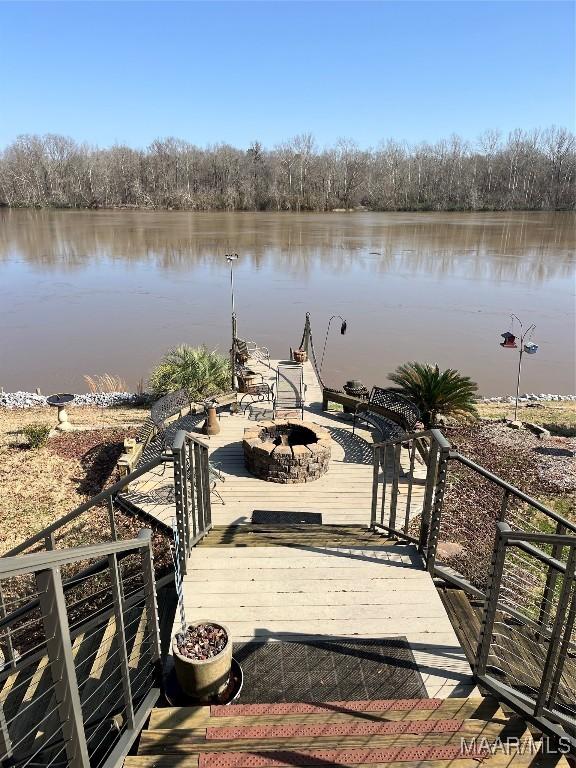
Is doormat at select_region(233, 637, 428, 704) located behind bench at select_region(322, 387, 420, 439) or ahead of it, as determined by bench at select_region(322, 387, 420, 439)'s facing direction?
ahead

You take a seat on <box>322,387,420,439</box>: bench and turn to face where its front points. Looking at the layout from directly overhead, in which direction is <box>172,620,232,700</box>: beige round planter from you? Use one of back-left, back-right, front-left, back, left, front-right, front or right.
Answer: front-left

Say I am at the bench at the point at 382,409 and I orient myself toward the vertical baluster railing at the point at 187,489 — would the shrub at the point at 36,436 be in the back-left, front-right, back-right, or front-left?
front-right

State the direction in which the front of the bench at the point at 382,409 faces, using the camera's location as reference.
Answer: facing the viewer and to the left of the viewer

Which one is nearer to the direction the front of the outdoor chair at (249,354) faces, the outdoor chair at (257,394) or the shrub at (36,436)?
the outdoor chair

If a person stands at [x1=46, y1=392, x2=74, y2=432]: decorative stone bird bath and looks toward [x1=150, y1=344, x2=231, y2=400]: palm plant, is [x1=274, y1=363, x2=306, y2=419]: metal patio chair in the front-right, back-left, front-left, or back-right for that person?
front-right

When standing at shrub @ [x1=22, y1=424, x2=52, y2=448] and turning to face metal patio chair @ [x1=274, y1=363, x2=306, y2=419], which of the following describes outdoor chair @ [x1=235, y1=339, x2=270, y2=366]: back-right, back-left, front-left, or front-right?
front-left

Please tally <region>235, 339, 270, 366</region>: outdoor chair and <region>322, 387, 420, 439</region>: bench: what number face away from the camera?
0

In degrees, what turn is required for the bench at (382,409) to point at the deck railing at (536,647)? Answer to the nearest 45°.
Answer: approximately 45° to its left

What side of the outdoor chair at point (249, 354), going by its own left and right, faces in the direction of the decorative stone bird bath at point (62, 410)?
back

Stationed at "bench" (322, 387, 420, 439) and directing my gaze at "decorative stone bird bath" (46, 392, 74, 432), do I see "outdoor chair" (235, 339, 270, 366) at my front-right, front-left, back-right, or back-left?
front-right

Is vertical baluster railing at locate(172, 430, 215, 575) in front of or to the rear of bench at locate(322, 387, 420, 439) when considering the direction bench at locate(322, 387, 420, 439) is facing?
in front

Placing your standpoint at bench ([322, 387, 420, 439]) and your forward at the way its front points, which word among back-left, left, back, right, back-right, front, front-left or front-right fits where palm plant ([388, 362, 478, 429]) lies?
back
